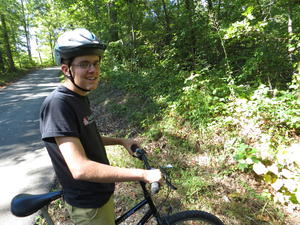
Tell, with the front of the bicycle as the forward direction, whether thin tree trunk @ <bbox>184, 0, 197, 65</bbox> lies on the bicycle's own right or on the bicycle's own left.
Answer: on the bicycle's own left

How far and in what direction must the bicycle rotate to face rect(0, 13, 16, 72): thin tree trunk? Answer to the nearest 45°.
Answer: approximately 135° to its left

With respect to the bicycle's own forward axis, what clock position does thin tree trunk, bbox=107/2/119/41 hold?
The thin tree trunk is roughly at 9 o'clock from the bicycle.

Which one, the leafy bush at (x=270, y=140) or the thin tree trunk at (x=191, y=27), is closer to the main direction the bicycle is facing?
the leafy bush

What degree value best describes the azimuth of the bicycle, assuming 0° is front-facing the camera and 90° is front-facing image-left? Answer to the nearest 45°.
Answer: approximately 270°
